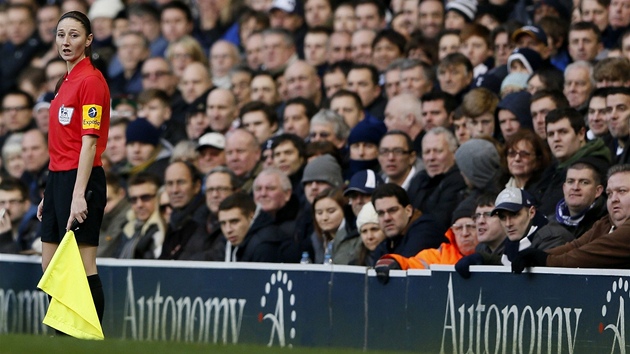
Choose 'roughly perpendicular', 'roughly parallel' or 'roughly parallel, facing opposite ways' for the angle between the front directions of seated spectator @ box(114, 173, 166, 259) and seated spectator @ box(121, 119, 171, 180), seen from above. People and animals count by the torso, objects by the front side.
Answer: roughly parallel

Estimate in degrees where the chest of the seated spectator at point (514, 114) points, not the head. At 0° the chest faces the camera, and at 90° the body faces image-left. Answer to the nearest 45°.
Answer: approximately 45°

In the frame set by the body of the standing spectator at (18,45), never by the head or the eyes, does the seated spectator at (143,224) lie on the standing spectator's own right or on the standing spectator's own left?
on the standing spectator's own left

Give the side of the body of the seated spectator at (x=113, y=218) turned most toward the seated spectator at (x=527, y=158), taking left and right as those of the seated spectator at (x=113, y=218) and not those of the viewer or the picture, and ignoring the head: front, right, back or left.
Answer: left

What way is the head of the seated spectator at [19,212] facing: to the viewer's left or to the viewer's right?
to the viewer's left

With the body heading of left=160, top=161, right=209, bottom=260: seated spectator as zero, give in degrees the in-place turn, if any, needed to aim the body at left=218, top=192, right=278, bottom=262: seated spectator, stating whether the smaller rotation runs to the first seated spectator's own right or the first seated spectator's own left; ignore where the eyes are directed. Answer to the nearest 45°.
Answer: approximately 90° to the first seated spectator's own left

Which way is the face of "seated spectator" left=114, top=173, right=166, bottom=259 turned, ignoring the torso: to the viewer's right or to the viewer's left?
to the viewer's left

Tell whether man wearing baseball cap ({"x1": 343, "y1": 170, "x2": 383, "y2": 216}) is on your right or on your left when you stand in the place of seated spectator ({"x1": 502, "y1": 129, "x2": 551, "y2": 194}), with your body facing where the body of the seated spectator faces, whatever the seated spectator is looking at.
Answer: on your right

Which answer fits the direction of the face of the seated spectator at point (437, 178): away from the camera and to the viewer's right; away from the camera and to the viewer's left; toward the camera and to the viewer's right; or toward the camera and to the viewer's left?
toward the camera and to the viewer's left

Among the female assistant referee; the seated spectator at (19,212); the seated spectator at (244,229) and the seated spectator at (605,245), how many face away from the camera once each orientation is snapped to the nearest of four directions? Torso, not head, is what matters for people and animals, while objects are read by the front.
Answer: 0
